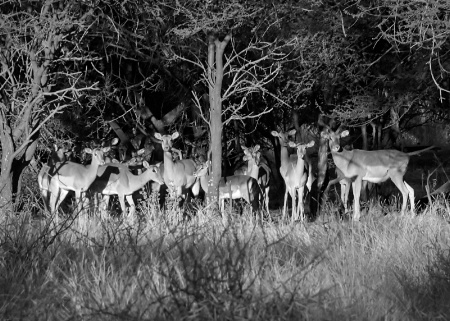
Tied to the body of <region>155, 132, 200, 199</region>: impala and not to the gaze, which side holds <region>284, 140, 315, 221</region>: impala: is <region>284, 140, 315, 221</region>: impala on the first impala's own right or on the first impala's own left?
on the first impala's own left

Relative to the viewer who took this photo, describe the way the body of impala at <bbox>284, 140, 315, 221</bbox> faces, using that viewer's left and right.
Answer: facing the viewer

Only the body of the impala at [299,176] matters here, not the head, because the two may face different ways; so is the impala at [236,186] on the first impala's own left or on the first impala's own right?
on the first impala's own right

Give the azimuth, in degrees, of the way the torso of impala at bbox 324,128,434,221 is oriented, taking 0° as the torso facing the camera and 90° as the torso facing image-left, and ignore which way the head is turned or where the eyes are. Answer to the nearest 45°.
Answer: approximately 90°

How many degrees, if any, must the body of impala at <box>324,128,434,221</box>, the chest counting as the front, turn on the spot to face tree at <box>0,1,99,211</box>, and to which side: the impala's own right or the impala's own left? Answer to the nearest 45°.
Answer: approximately 45° to the impala's own left

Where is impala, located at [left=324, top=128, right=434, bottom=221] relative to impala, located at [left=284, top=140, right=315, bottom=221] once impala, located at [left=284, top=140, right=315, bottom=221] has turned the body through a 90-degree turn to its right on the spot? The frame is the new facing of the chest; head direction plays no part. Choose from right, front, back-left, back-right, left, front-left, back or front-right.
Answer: back

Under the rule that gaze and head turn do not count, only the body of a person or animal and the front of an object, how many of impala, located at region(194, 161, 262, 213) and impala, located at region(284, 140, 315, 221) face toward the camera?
1

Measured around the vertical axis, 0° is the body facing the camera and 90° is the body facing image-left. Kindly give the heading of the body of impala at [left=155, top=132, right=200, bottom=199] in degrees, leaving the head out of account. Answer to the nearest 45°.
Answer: approximately 45°

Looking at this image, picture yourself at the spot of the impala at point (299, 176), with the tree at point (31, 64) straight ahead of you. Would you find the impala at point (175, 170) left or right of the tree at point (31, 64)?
right
